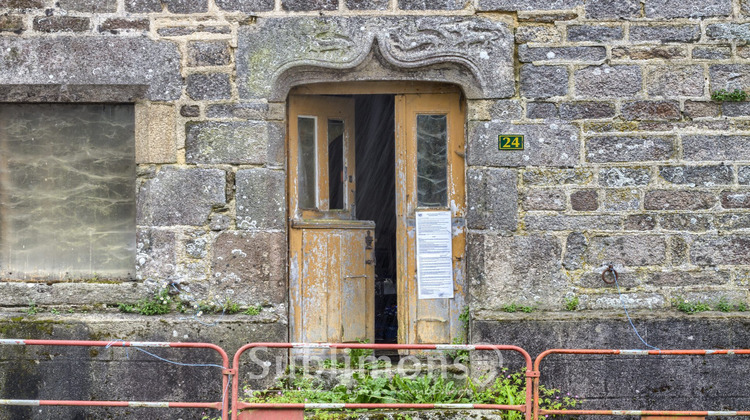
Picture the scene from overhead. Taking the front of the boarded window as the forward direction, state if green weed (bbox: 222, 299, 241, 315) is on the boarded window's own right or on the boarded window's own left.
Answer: on the boarded window's own left

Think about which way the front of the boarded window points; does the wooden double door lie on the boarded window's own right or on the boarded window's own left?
on the boarded window's own left

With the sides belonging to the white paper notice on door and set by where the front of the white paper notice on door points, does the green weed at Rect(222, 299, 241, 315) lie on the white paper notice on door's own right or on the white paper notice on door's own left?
on the white paper notice on door's own right

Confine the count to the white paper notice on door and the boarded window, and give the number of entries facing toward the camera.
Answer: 2

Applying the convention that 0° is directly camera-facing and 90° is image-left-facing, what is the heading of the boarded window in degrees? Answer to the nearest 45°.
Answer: approximately 0°

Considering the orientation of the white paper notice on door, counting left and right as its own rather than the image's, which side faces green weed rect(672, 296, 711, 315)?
left

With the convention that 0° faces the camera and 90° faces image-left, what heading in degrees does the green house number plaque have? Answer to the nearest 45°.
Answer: approximately 0°

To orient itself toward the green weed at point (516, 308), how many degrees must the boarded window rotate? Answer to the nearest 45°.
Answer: approximately 45° to its left

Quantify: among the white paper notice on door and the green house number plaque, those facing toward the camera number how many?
2

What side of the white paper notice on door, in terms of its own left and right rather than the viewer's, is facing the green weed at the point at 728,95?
left

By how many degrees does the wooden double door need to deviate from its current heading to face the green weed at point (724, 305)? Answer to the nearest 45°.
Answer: approximately 90° to its left
